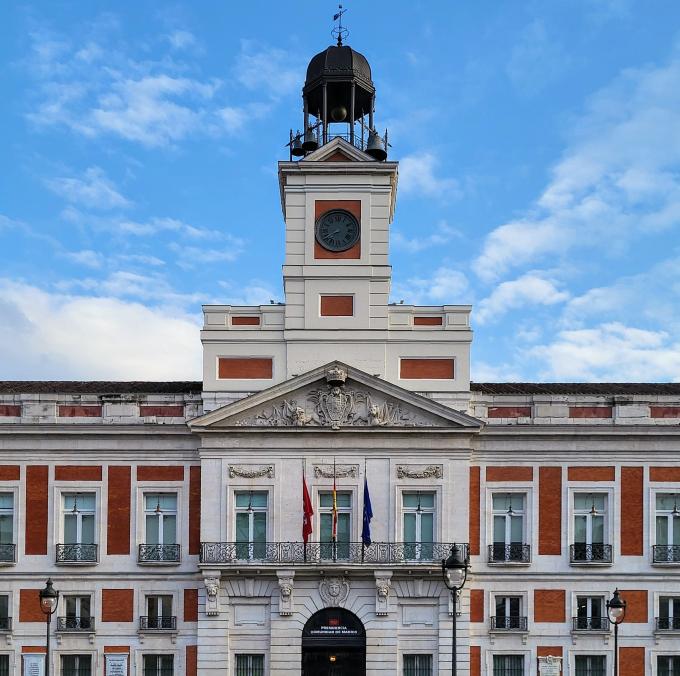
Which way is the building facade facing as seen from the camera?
toward the camera
